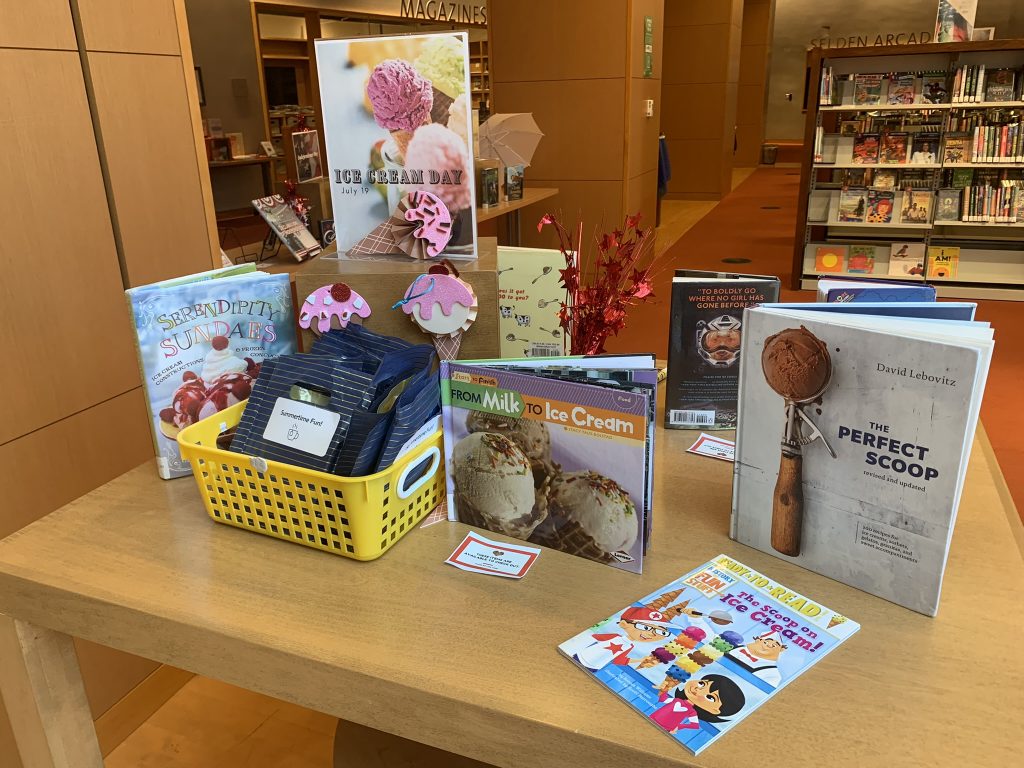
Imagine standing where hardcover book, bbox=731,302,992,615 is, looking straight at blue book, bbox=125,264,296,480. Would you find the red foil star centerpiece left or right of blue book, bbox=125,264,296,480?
right

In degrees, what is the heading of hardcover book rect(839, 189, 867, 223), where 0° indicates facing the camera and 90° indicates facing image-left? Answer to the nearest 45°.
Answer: approximately 0°

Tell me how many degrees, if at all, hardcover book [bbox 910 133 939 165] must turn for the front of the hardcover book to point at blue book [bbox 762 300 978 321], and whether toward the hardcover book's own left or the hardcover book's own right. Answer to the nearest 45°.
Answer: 0° — it already faces it

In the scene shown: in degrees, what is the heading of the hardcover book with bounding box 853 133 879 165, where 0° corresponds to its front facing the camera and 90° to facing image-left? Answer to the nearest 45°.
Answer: approximately 0°

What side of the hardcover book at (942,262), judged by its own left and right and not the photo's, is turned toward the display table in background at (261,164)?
right
